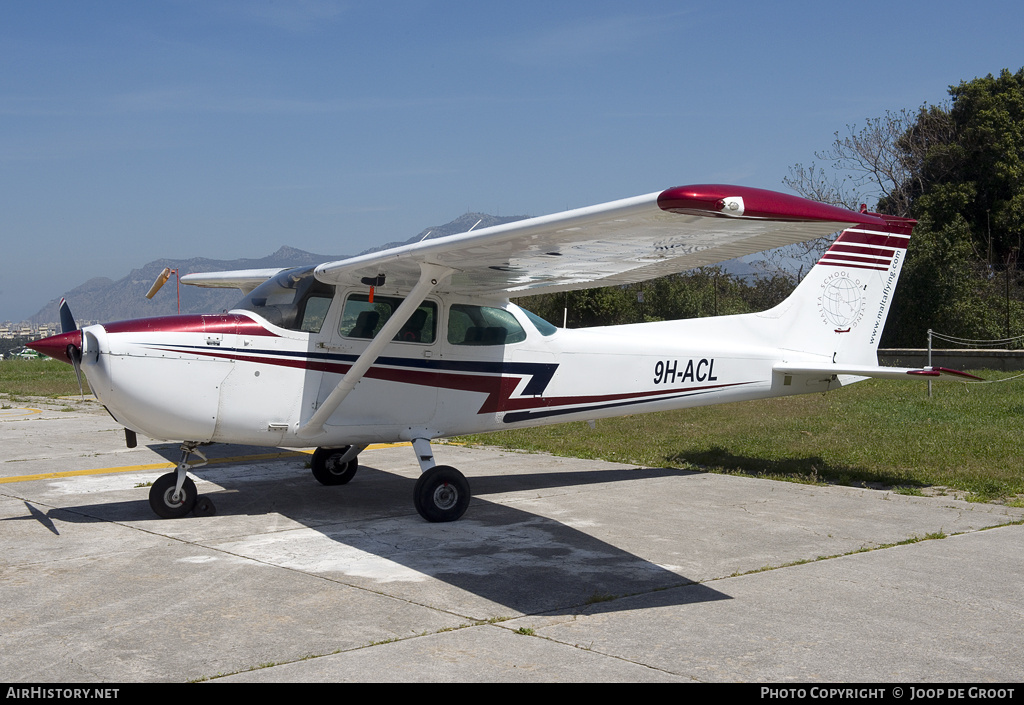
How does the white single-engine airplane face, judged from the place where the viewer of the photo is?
facing the viewer and to the left of the viewer

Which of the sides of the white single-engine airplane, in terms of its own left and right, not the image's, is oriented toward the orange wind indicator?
right
